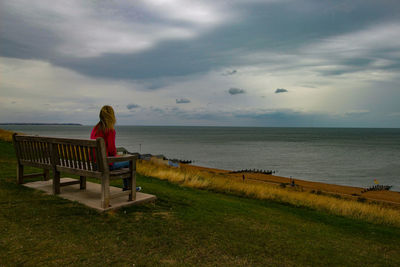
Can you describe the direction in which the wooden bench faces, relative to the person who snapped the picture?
facing away from the viewer and to the right of the viewer

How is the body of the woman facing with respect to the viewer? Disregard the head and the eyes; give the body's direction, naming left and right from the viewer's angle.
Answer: facing away from the viewer and to the right of the viewer
